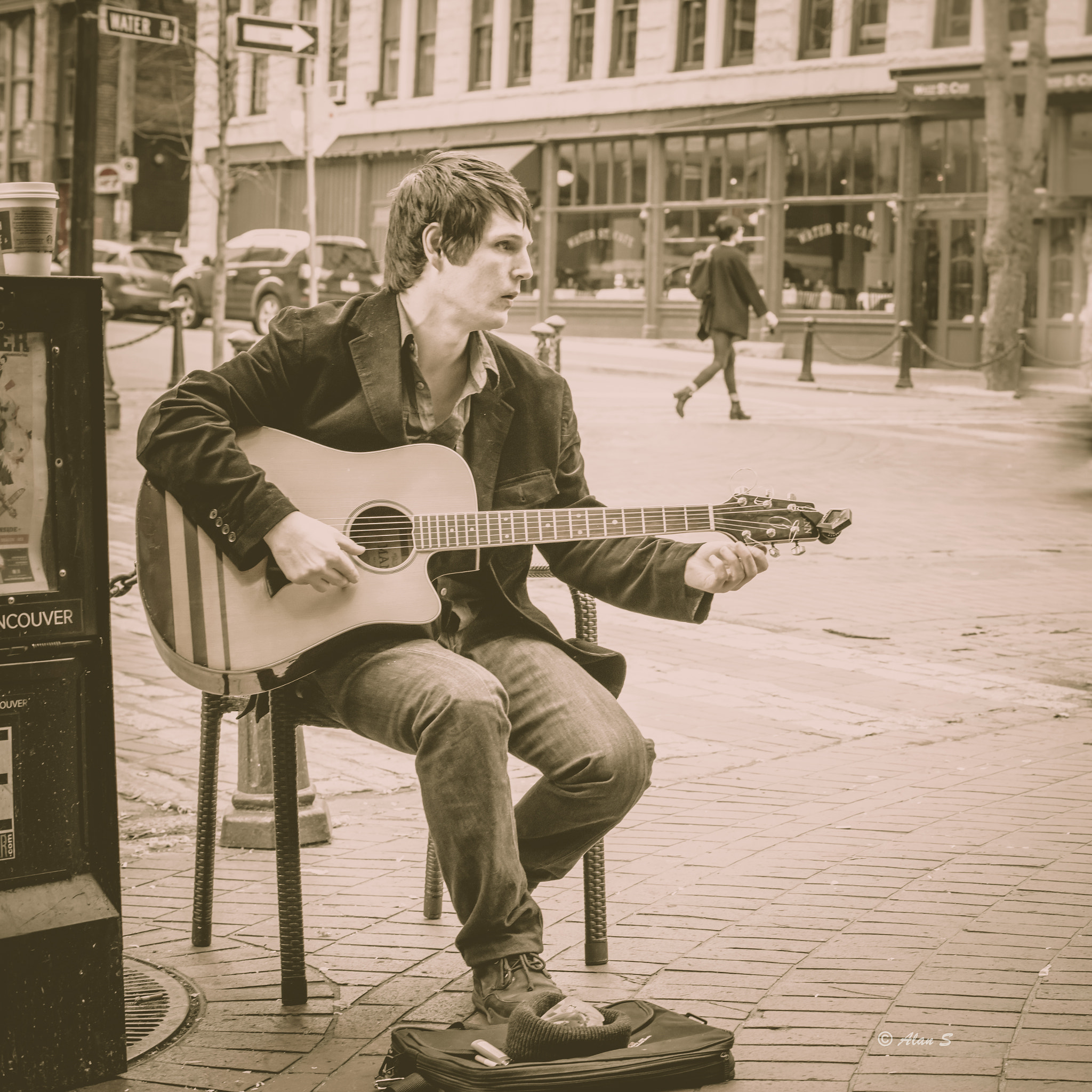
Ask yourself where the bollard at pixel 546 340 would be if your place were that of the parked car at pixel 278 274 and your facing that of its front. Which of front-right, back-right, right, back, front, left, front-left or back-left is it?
back-left

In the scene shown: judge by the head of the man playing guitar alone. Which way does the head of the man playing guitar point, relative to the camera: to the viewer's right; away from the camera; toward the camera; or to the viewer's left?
to the viewer's right

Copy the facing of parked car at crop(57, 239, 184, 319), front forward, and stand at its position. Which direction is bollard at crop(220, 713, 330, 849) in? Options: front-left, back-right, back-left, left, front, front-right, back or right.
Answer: back-left

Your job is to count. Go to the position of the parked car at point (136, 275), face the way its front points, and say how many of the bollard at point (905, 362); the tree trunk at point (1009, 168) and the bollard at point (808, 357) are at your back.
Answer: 3

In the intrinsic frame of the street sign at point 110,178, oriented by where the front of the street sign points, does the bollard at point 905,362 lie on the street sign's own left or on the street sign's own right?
on the street sign's own left

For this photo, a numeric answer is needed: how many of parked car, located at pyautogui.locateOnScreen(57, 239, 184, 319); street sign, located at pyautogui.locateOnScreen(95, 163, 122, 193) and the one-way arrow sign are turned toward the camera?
2

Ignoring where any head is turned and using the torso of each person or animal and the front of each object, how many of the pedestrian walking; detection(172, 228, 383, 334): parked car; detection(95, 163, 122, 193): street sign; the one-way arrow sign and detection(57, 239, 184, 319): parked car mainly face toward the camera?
2

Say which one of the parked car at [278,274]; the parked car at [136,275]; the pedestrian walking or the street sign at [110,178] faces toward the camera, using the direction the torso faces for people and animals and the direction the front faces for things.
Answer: the street sign

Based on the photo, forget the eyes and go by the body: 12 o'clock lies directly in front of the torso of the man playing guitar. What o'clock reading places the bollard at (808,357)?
The bollard is roughly at 8 o'clock from the man playing guitar.

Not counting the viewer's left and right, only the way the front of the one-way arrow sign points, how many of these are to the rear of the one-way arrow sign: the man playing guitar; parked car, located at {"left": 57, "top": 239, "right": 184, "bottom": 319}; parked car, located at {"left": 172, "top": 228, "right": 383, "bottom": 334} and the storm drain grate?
2

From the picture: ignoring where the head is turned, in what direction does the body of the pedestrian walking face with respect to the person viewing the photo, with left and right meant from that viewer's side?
facing to the right of the viewer

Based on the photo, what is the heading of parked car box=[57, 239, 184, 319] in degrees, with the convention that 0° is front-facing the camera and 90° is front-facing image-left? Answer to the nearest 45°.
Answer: approximately 135°
